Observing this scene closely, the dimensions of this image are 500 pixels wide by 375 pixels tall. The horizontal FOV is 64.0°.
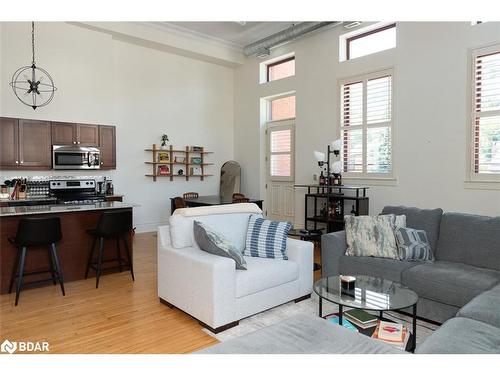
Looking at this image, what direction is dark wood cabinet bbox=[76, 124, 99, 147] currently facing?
toward the camera

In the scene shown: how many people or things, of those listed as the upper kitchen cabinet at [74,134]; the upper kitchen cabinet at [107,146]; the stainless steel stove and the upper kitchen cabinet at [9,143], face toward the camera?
4

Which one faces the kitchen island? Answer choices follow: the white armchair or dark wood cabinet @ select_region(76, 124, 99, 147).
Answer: the dark wood cabinet

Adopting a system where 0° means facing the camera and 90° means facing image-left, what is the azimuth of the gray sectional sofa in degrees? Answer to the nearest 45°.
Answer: approximately 45°

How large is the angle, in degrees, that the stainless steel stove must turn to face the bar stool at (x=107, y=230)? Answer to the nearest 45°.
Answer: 0° — it already faces it

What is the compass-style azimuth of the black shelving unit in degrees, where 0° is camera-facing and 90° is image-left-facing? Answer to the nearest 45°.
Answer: approximately 45°

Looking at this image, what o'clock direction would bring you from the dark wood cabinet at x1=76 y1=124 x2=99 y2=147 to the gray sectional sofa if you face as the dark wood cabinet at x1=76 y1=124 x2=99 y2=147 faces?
The gray sectional sofa is roughly at 11 o'clock from the dark wood cabinet.

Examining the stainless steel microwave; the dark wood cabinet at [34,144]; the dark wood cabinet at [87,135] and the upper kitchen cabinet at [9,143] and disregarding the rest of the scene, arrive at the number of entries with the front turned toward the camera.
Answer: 4

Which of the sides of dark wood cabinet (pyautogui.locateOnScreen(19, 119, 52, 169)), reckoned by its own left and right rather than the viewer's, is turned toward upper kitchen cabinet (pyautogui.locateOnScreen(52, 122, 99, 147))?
left

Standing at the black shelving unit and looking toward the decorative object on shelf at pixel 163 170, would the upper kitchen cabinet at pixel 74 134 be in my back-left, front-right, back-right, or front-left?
front-left

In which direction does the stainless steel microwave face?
toward the camera

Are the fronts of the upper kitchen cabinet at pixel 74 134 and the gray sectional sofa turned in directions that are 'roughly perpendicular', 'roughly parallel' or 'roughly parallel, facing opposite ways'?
roughly perpendicular

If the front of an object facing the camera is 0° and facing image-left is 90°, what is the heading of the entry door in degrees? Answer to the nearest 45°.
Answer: approximately 45°
